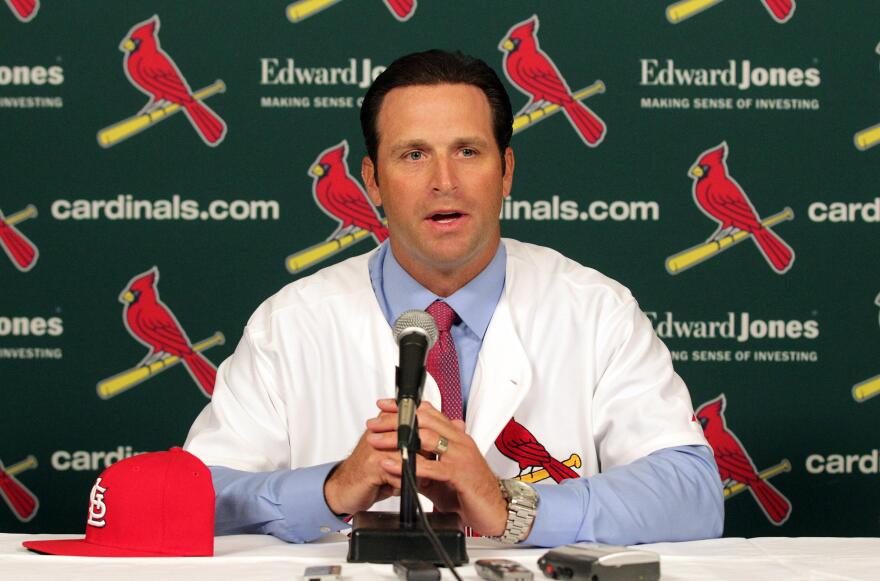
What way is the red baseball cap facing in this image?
to the viewer's left

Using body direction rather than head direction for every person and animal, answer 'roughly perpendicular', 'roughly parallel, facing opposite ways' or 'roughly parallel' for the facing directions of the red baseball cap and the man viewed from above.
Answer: roughly perpendicular

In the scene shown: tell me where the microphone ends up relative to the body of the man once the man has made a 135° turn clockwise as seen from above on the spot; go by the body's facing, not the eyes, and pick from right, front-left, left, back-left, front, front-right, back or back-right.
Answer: back-left

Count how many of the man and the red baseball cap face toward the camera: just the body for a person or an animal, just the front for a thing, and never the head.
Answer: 1

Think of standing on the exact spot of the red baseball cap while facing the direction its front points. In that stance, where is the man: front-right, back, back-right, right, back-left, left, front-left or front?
back-right

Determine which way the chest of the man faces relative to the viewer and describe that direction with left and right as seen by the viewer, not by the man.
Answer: facing the viewer

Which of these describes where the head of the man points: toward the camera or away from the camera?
toward the camera

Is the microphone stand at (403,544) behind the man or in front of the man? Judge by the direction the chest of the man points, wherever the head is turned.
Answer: in front

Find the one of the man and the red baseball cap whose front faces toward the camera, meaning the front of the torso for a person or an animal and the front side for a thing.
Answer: the man

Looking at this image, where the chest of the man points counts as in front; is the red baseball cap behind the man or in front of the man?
in front
